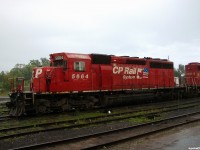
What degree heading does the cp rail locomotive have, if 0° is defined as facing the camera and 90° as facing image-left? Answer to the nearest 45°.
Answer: approximately 45°

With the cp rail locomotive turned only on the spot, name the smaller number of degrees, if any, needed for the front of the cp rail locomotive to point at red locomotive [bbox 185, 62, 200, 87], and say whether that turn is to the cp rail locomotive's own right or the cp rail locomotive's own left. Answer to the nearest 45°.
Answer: approximately 180°
